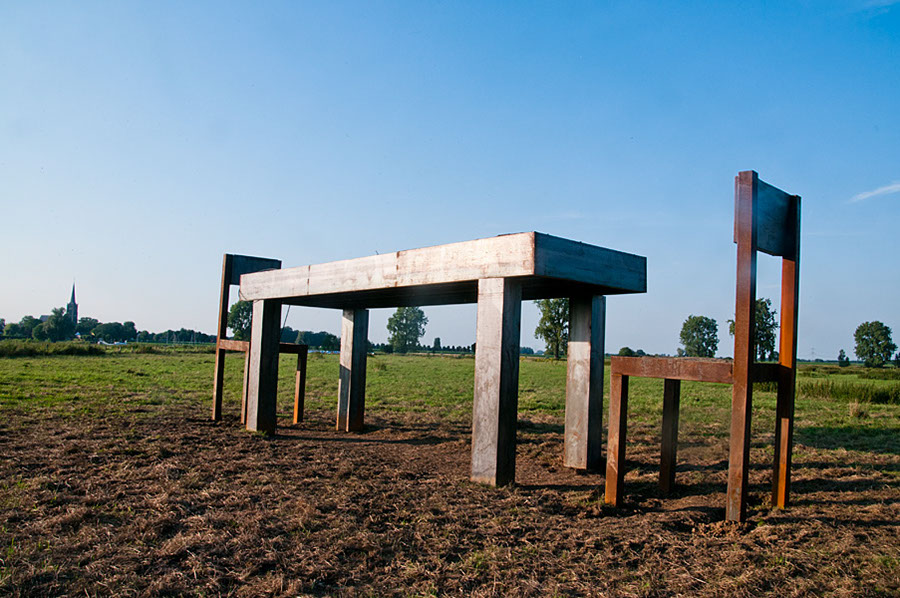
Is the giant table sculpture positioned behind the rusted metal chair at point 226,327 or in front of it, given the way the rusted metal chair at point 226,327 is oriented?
in front

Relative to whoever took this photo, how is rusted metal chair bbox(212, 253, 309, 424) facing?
facing the viewer and to the right of the viewer
